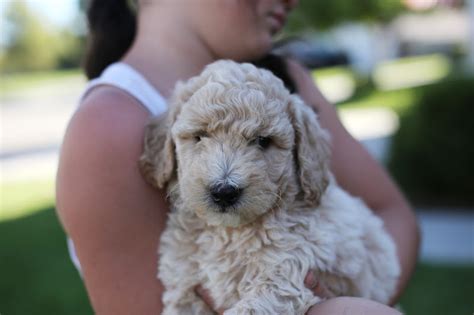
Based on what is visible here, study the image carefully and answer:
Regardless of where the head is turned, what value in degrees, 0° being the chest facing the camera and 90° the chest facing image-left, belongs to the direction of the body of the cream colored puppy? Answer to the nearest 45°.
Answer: approximately 45°

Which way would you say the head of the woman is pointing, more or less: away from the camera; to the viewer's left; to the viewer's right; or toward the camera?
to the viewer's right

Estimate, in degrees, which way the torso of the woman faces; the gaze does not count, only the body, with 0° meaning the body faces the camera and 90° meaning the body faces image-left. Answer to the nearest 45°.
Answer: approximately 315°
